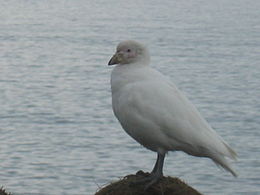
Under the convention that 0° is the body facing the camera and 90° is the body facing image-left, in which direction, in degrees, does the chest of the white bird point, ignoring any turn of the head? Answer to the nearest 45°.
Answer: approximately 90°
